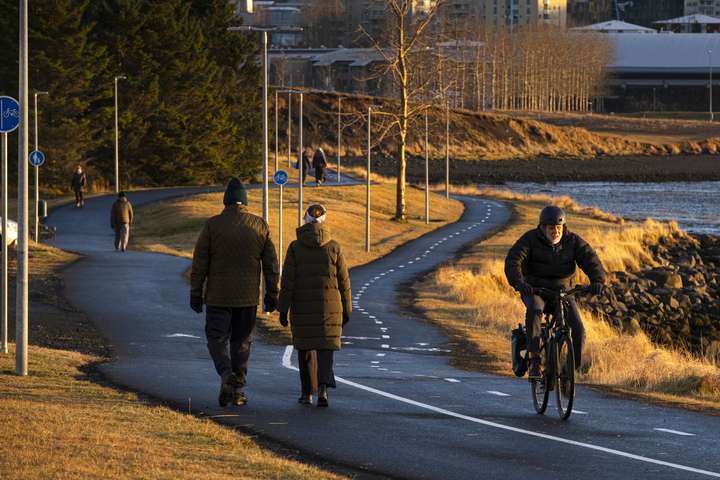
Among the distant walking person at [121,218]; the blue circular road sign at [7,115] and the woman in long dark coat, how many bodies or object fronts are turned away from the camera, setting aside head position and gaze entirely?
2

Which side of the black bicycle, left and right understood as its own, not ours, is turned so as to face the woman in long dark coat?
right

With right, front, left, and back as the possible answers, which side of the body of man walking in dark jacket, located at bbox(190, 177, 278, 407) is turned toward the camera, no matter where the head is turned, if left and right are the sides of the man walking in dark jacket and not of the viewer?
back

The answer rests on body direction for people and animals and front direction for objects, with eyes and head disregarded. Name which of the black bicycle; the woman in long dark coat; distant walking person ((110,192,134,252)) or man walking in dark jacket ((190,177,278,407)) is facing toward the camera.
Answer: the black bicycle

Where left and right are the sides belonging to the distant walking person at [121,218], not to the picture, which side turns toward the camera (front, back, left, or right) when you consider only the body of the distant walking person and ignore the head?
back

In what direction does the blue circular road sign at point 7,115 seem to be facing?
toward the camera

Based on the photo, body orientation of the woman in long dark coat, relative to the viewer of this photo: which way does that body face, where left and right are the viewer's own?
facing away from the viewer

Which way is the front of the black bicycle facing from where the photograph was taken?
facing the viewer

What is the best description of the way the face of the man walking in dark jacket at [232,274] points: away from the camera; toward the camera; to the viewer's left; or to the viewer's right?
away from the camera

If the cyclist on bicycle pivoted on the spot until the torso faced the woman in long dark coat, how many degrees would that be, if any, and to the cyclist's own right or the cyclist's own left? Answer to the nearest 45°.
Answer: approximately 90° to the cyclist's own right

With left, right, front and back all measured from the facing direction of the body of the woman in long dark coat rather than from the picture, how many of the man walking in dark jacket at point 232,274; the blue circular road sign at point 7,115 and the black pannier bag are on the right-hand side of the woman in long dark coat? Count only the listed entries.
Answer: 1

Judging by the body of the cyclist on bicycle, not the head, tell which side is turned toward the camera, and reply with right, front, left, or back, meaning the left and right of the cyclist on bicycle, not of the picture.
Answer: front

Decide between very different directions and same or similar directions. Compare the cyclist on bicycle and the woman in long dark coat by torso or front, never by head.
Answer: very different directions
